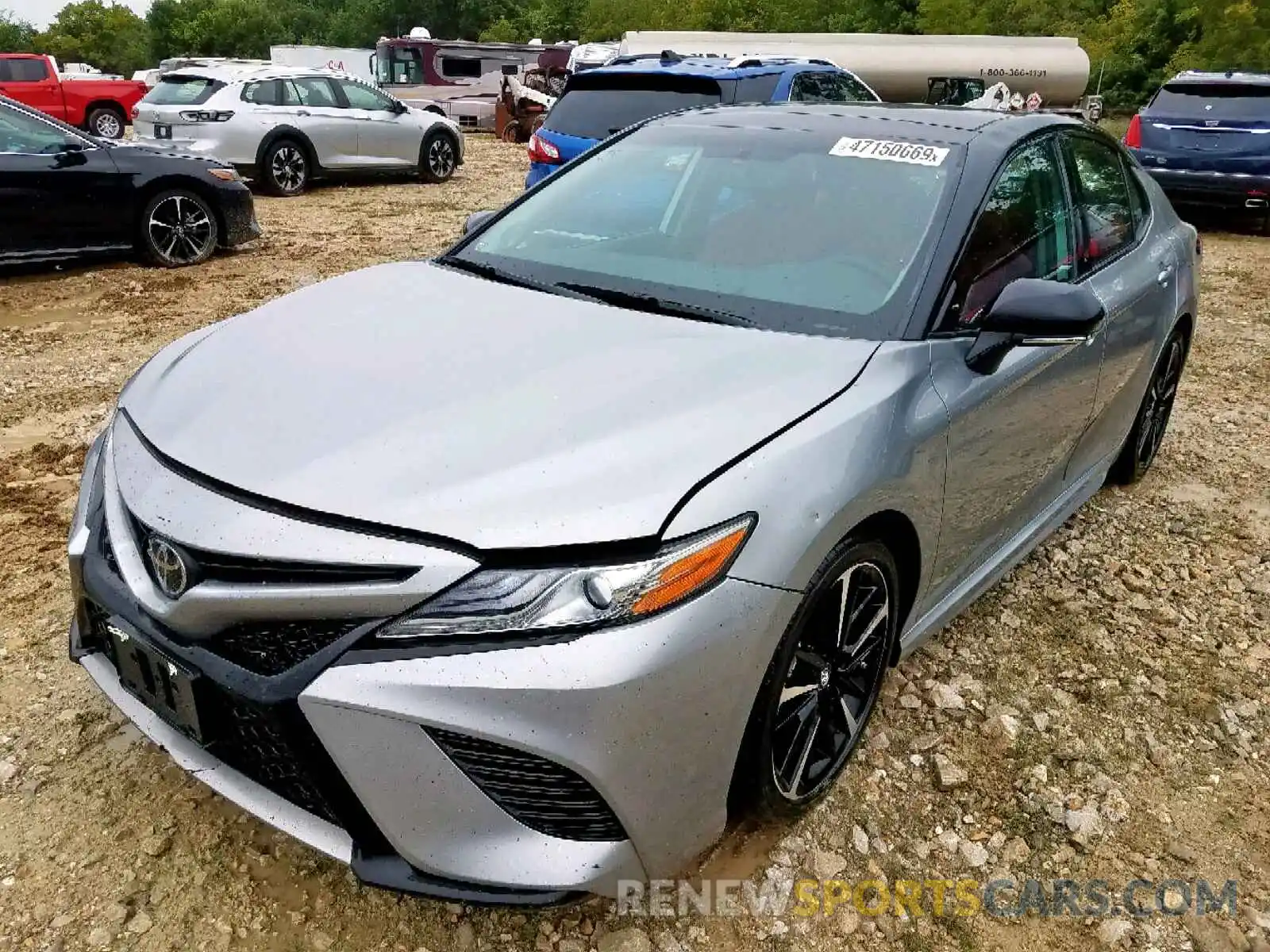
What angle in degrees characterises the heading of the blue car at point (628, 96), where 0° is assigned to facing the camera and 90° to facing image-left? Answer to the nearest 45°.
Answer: approximately 225°

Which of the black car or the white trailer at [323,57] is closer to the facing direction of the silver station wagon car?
the white trailer

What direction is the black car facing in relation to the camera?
to the viewer's right

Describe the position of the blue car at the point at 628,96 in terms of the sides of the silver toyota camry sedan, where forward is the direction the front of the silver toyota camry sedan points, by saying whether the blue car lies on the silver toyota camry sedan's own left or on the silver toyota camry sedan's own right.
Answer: on the silver toyota camry sedan's own right

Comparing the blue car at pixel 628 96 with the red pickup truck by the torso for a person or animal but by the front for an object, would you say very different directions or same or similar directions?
very different directions

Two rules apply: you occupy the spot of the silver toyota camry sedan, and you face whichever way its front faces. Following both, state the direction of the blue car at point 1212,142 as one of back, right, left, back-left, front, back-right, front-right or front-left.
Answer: back

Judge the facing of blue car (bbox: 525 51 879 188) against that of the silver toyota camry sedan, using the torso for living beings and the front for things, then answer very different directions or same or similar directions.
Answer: very different directions
